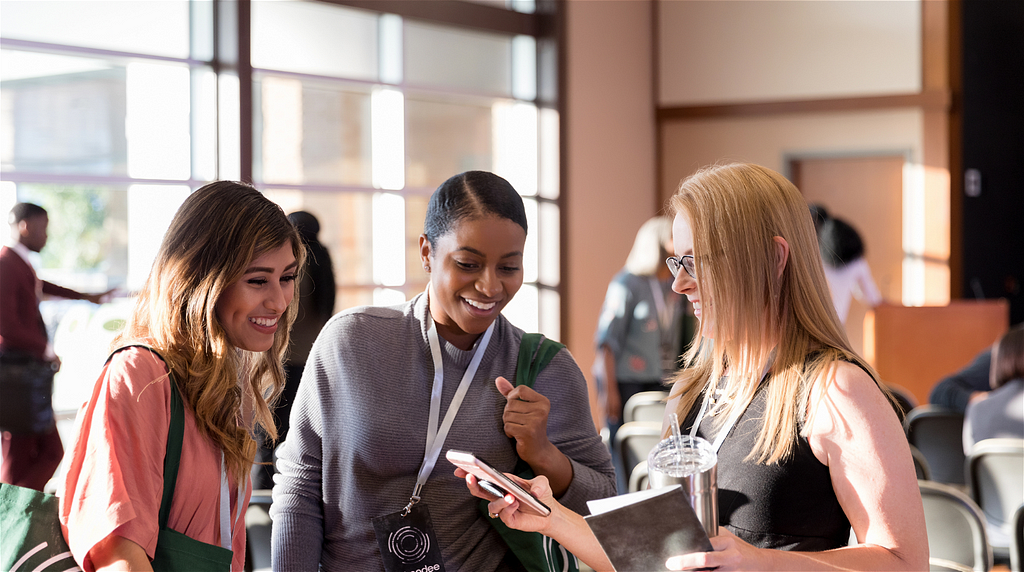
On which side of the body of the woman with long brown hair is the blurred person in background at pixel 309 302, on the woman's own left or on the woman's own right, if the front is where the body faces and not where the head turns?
on the woman's own left

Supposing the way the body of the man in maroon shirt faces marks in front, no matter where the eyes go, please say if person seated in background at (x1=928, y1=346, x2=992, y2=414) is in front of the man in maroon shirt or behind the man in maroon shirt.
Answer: in front

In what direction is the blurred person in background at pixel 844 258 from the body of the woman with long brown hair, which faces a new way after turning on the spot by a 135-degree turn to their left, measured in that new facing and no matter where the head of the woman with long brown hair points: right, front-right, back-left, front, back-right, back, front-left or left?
front-right

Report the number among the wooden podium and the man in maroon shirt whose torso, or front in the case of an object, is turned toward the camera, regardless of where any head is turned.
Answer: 1

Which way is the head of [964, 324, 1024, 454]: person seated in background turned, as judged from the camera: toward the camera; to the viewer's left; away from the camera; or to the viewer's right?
away from the camera

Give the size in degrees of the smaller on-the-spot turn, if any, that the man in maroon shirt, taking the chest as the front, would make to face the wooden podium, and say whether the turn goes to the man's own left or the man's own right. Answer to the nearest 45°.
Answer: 0° — they already face it

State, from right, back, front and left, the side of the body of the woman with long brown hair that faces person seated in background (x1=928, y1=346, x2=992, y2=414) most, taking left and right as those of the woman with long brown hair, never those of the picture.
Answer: left

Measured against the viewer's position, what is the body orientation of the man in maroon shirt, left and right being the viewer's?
facing to the right of the viewer
